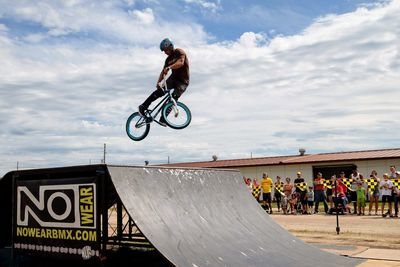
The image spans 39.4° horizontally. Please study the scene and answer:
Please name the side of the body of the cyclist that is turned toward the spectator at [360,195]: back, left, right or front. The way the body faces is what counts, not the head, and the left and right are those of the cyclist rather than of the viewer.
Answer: back

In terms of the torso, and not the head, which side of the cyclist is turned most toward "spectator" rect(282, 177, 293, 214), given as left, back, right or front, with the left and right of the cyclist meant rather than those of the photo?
back

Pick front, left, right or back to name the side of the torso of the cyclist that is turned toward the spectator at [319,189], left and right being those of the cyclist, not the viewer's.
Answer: back

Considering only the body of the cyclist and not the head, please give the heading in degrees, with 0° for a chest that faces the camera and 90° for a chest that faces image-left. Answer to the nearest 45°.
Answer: approximately 45°

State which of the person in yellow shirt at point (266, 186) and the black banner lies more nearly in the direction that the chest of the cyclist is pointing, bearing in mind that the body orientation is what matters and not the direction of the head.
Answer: the black banner

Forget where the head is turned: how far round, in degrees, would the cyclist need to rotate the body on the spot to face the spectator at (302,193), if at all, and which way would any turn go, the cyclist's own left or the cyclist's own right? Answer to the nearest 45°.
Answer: approximately 180°
